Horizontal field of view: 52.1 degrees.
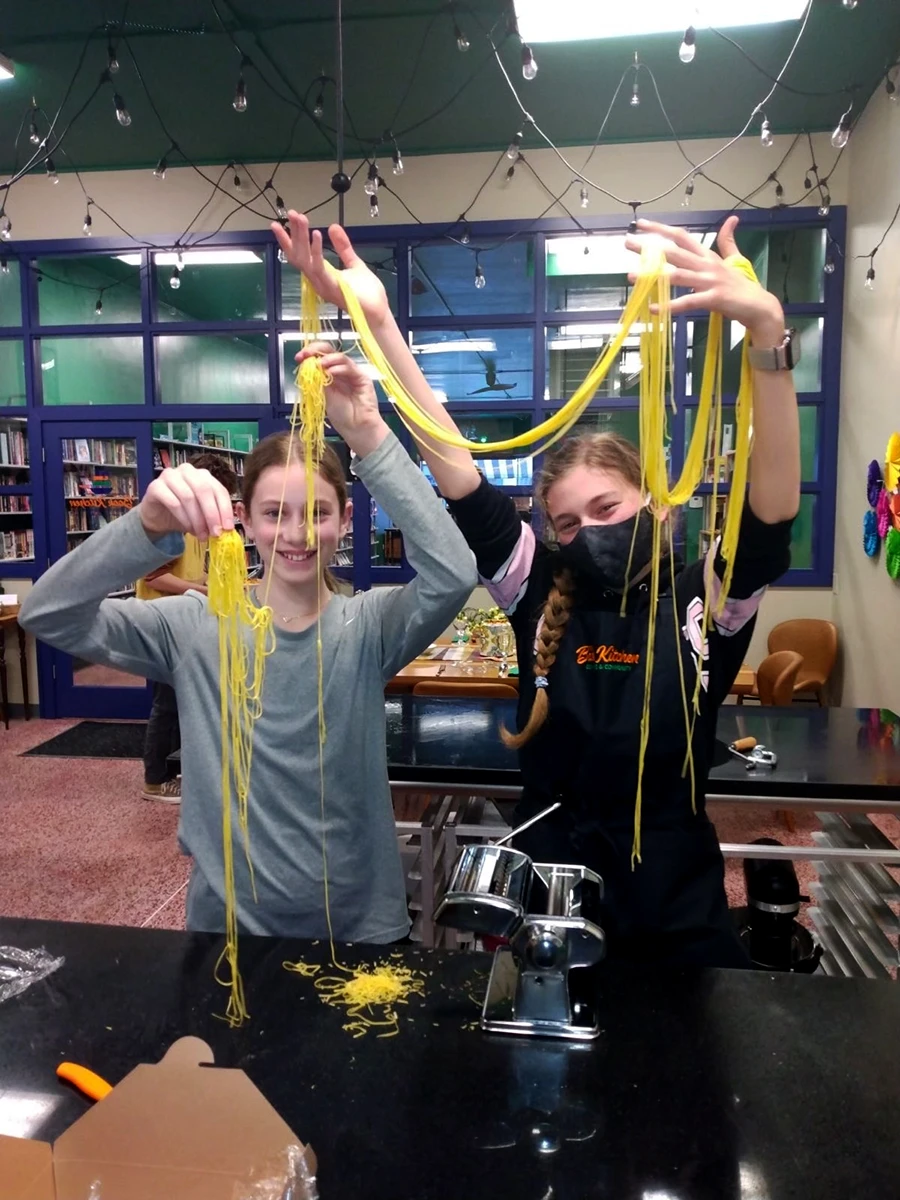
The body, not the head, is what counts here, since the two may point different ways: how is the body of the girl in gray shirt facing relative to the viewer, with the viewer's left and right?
facing the viewer

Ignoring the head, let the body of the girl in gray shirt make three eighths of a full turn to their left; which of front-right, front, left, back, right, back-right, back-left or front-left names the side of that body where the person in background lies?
front-left

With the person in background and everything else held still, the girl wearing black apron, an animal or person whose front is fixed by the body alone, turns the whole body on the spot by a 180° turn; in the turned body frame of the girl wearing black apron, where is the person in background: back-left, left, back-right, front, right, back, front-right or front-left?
front-left

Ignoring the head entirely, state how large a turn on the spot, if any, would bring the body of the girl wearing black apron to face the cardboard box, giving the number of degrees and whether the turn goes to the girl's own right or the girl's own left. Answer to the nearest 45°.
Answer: approximately 45° to the girl's own right

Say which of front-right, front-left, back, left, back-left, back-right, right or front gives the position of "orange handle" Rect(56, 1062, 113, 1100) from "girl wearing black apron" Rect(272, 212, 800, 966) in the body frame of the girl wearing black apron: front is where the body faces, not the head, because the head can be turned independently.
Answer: front-right

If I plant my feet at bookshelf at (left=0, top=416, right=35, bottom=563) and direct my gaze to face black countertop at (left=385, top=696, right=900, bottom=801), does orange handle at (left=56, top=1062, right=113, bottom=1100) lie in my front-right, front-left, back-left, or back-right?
front-right

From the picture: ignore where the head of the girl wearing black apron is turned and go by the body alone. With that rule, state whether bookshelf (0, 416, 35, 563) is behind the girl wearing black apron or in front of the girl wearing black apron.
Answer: behind

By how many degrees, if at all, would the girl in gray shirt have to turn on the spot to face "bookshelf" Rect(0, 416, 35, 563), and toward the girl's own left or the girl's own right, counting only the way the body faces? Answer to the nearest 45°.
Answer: approximately 180°

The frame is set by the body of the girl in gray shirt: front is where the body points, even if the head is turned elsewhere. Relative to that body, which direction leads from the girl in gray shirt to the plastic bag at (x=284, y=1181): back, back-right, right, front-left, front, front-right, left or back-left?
front

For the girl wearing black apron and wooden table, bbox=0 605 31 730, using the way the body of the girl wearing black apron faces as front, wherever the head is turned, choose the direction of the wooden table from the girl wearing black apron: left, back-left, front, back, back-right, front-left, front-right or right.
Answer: back-right

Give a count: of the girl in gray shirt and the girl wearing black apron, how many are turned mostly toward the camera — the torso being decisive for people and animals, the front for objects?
2

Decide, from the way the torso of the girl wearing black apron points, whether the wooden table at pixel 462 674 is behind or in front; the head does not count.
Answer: behind

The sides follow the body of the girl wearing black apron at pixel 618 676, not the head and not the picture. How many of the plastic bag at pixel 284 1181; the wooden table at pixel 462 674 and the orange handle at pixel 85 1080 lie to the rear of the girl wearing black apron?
1
